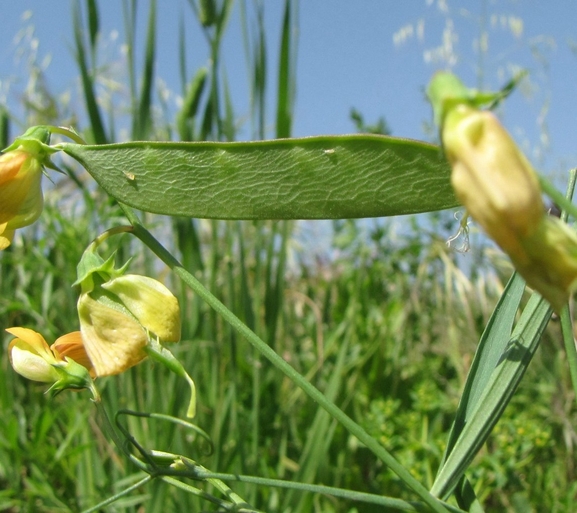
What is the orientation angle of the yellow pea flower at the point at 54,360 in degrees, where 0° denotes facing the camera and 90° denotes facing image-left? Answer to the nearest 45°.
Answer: approximately 90°
